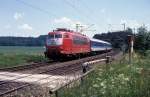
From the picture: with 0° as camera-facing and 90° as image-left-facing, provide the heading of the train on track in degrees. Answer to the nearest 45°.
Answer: approximately 45°
